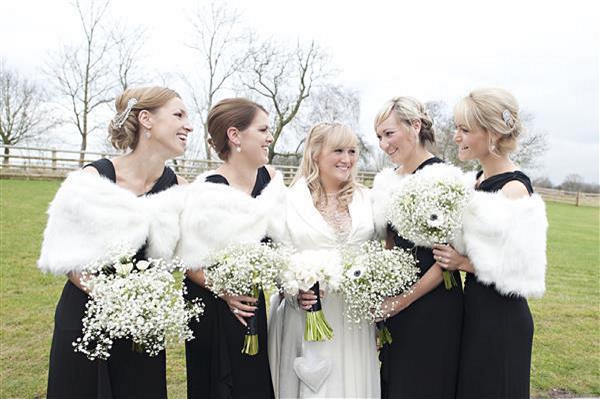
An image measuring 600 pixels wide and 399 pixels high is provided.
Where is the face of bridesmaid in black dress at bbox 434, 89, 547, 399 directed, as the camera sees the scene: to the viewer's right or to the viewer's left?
to the viewer's left

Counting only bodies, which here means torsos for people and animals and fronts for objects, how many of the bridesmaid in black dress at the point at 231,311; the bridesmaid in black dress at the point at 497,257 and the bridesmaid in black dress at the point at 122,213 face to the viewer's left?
1

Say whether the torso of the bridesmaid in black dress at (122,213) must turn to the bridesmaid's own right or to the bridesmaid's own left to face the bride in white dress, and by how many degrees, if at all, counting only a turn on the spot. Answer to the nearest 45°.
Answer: approximately 45° to the bridesmaid's own left

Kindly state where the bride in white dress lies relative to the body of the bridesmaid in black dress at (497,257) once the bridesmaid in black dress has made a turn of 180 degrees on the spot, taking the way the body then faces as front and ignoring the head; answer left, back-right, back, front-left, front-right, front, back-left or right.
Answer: back

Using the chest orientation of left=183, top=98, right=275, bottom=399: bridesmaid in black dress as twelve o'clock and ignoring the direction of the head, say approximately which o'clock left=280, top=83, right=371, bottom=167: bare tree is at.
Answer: The bare tree is roughly at 8 o'clock from the bridesmaid in black dress.

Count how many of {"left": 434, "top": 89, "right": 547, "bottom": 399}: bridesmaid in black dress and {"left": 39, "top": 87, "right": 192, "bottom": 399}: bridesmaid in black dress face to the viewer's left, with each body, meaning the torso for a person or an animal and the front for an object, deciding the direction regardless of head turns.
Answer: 1

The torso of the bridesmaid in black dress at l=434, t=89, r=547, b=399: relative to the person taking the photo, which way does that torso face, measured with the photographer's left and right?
facing to the left of the viewer

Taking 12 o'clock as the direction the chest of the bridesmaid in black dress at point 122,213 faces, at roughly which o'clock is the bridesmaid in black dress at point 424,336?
the bridesmaid in black dress at point 424,336 is roughly at 11 o'clock from the bridesmaid in black dress at point 122,213.

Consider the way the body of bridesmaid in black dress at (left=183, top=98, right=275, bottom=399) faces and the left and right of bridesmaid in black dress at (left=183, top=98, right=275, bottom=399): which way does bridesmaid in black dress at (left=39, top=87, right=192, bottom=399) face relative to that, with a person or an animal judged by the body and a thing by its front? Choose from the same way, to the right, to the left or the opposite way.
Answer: the same way

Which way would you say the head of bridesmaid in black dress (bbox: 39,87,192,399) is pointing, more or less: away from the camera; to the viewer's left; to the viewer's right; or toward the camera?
to the viewer's right

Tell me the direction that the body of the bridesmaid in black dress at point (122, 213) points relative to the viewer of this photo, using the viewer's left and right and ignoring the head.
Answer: facing the viewer and to the right of the viewer

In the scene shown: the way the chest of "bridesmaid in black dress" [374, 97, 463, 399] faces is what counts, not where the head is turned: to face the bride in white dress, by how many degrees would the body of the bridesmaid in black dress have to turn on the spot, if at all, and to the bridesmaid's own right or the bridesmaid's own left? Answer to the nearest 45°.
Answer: approximately 45° to the bridesmaid's own right

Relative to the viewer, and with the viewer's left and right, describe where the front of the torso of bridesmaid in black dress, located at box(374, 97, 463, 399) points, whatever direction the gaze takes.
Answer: facing the viewer and to the left of the viewer
